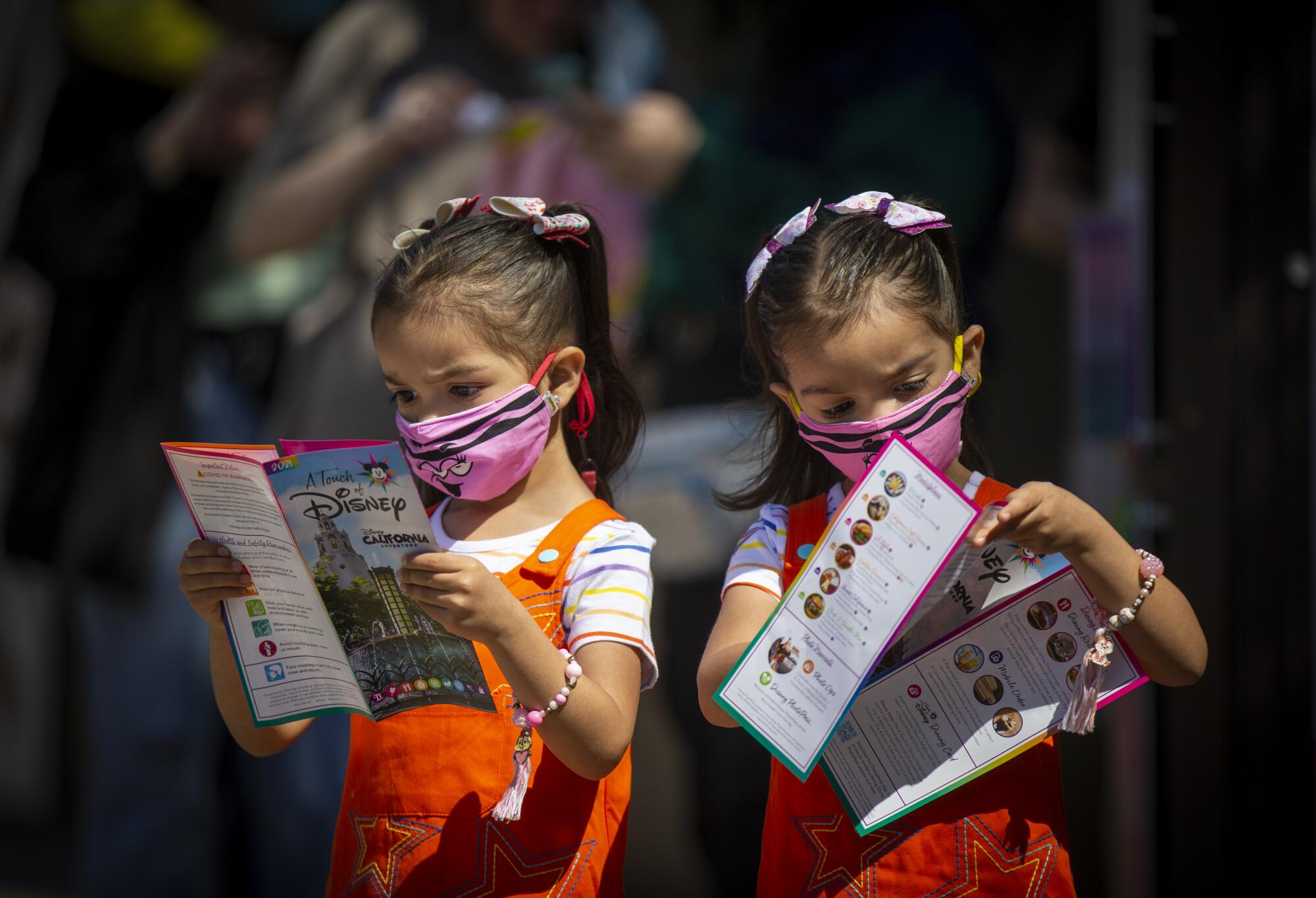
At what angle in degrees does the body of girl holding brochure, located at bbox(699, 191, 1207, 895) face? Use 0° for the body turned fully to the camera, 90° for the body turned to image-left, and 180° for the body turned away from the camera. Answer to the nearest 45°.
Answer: approximately 0°
